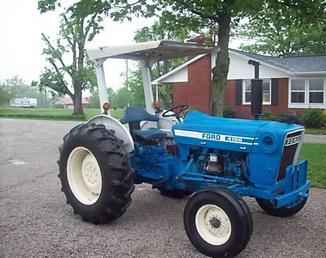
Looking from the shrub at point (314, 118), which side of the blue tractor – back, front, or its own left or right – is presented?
left

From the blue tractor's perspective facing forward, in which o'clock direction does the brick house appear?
The brick house is roughly at 8 o'clock from the blue tractor.

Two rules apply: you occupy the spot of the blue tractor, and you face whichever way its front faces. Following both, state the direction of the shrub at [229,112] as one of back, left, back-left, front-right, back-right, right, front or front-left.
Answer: back-left

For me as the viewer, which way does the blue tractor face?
facing the viewer and to the right of the viewer

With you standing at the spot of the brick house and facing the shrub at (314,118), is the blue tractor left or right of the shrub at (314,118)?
right
